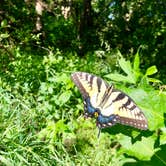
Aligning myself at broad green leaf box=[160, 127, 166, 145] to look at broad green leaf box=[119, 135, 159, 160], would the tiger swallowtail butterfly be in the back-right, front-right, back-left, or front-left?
front-right

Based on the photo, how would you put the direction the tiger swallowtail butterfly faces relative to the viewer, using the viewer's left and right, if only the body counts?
facing away from the viewer and to the right of the viewer

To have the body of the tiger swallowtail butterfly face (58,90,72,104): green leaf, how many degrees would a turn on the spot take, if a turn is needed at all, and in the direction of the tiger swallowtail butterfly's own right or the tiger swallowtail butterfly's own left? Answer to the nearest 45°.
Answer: approximately 45° to the tiger swallowtail butterfly's own left

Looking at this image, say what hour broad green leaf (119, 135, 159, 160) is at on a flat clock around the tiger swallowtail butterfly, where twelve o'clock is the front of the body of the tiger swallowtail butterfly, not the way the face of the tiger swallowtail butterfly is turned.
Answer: The broad green leaf is roughly at 4 o'clock from the tiger swallowtail butterfly.
